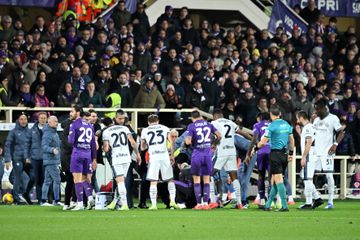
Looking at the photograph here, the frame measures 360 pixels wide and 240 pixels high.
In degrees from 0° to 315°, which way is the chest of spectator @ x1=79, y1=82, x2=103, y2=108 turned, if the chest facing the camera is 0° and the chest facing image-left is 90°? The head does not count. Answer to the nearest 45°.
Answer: approximately 0°

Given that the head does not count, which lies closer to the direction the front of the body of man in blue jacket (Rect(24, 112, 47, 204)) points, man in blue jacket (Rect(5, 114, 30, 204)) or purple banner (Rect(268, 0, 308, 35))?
the purple banner

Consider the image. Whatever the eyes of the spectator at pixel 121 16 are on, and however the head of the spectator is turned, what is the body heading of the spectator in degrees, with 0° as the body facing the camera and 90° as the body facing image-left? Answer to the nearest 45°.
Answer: approximately 0°

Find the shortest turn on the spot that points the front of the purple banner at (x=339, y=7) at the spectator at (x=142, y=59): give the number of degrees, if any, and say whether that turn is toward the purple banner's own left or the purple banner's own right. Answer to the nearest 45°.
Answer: approximately 45° to the purple banner's own right

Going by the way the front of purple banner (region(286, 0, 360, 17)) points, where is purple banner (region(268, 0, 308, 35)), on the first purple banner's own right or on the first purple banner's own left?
on the first purple banner's own right
